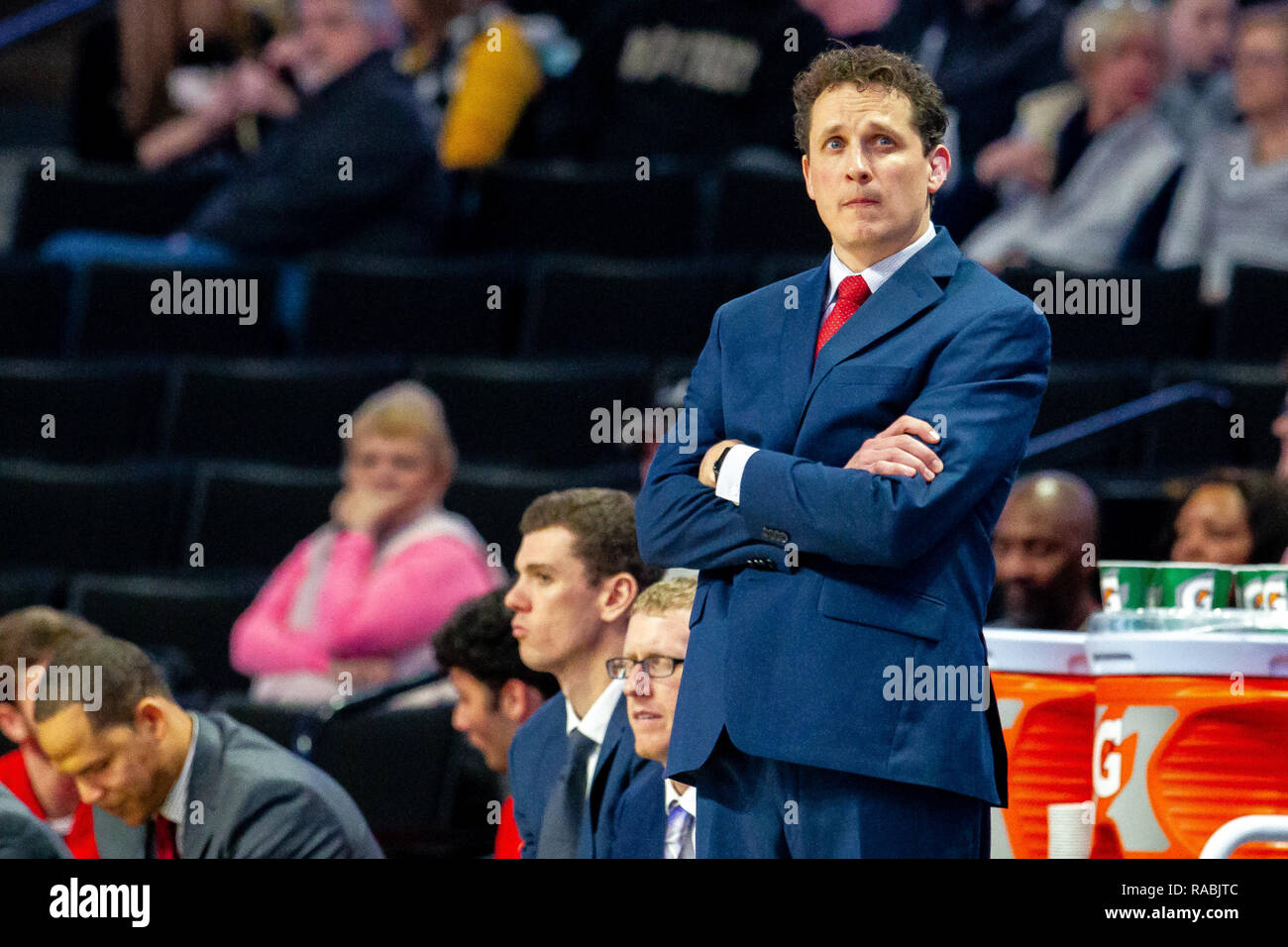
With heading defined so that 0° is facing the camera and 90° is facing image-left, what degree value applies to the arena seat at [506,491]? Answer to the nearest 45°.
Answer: approximately 0°

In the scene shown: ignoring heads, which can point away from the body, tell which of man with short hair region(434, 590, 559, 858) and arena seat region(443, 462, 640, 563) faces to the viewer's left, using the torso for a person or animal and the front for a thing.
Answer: the man with short hair

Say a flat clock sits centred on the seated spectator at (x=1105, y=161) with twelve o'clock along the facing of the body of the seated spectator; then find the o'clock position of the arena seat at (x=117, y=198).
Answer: The arena seat is roughly at 2 o'clock from the seated spectator.

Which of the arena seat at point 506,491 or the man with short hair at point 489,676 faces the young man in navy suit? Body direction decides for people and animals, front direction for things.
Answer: the arena seat

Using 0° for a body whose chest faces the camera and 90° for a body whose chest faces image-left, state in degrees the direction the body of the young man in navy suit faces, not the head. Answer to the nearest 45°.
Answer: approximately 45°

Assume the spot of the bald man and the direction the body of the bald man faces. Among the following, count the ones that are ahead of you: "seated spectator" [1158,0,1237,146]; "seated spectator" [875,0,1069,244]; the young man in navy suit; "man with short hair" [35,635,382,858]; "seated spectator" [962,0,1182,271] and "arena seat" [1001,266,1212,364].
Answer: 2

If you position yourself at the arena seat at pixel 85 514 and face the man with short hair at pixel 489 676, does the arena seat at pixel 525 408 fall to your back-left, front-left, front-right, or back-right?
back-left

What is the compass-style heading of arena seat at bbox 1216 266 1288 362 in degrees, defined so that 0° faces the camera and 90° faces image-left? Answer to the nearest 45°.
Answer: approximately 45°

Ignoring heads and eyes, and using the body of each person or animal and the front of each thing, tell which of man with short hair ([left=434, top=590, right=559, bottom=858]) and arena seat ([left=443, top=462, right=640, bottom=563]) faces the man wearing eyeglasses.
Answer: the arena seat

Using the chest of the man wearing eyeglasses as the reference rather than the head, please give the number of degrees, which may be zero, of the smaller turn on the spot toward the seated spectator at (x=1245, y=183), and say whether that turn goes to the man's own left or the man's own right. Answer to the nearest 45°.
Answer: approximately 180°

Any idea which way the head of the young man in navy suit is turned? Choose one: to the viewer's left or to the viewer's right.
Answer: to the viewer's left

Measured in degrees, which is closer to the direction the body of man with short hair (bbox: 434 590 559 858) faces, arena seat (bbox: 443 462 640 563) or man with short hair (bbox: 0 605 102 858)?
the man with short hair

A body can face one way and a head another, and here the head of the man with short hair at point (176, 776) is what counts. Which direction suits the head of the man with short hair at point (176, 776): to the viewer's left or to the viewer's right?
to the viewer's left

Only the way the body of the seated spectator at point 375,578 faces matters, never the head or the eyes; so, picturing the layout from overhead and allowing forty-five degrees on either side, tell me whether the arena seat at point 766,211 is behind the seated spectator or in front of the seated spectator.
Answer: behind

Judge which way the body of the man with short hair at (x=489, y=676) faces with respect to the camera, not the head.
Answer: to the viewer's left
